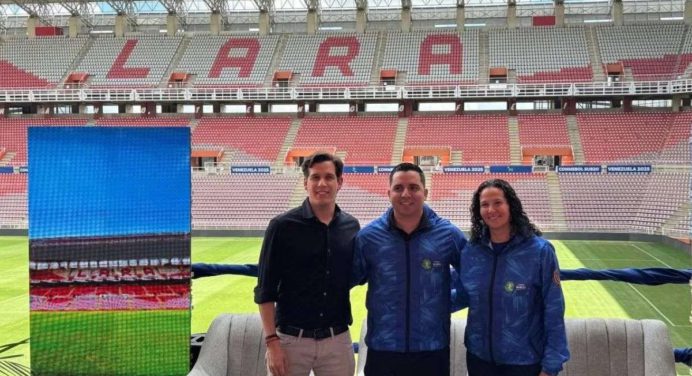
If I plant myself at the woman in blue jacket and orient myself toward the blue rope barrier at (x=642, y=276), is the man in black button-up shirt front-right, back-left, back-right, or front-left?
back-left

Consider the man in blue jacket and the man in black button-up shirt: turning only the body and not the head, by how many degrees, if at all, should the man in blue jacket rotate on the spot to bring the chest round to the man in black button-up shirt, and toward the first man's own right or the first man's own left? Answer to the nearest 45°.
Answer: approximately 90° to the first man's own right

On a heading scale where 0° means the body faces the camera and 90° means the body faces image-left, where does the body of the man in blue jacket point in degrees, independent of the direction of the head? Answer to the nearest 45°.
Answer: approximately 0°

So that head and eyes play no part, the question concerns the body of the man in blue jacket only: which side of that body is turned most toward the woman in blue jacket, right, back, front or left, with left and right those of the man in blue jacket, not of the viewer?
left
